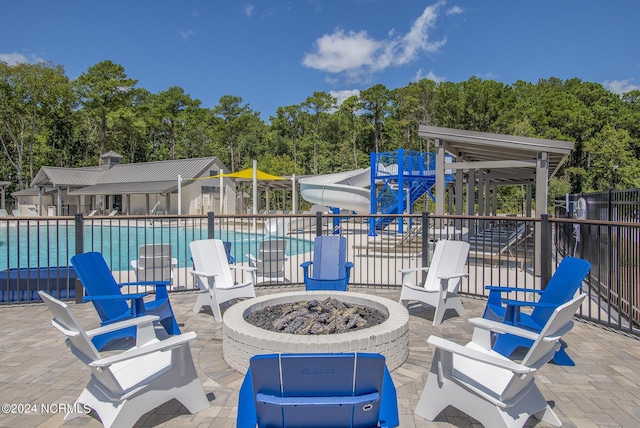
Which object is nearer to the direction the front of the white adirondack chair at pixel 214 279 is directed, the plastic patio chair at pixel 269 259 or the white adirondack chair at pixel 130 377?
the white adirondack chair

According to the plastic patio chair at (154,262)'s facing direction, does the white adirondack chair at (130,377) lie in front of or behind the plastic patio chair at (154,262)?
behind

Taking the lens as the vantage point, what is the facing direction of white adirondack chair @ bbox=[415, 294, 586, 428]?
facing away from the viewer and to the left of the viewer

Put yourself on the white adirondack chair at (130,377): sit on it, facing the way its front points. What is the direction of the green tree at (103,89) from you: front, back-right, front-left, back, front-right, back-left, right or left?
front-left

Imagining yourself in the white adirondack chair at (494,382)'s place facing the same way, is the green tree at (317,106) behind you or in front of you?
in front

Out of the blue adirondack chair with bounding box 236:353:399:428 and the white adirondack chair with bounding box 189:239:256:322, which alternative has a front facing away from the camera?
the blue adirondack chair

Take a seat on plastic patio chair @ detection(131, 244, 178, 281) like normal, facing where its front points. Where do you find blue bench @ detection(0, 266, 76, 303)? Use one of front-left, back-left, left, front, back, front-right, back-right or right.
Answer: left

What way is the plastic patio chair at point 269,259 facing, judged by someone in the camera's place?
facing away from the viewer and to the left of the viewer

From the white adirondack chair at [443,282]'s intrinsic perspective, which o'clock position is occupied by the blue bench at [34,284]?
The blue bench is roughly at 1 o'clock from the white adirondack chair.

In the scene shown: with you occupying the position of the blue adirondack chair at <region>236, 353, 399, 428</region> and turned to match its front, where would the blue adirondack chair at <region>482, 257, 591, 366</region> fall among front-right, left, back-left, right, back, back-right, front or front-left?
front-right

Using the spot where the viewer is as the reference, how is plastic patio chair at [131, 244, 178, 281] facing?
facing away from the viewer

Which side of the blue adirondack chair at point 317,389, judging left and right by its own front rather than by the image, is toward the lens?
back

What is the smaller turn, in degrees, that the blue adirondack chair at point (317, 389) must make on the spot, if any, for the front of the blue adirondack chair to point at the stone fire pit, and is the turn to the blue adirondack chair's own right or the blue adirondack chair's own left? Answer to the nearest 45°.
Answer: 0° — it already faces it

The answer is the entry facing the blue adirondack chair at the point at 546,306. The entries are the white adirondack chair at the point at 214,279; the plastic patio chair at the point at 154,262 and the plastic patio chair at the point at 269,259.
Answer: the white adirondack chair

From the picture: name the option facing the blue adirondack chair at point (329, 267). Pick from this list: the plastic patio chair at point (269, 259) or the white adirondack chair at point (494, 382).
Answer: the white adirondack chair

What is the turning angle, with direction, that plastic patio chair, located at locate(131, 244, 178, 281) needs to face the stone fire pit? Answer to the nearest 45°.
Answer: approximately 180°

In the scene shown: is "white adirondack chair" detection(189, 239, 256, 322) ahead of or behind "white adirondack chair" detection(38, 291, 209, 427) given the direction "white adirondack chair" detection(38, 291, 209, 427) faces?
ahead
